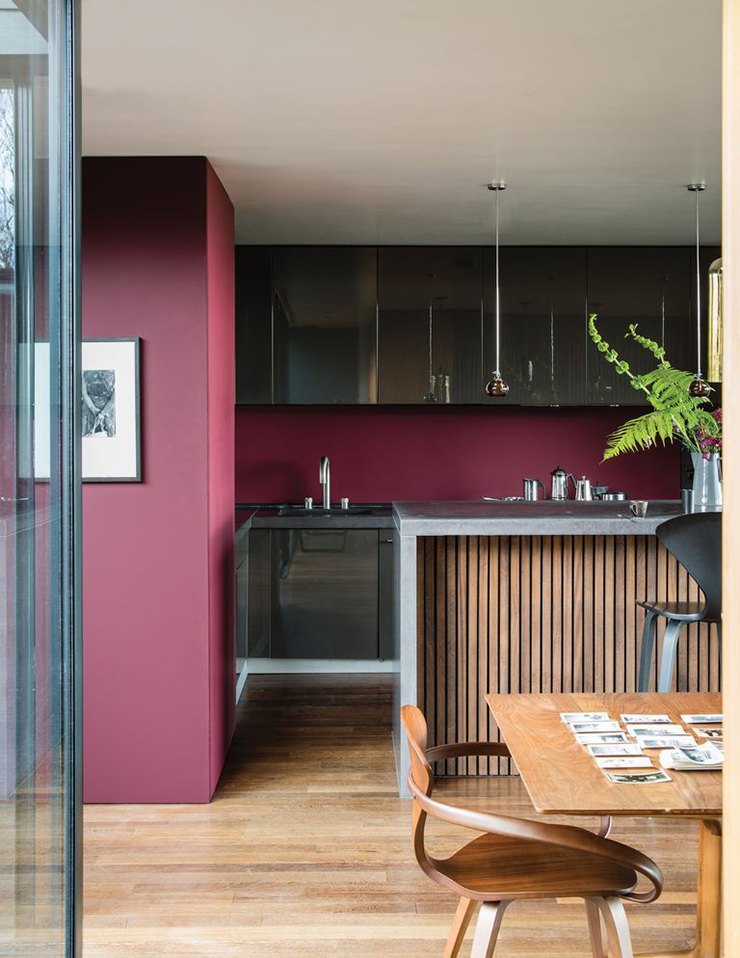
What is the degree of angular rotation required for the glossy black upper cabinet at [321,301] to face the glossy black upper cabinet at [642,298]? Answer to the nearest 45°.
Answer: approximately 90° to its left

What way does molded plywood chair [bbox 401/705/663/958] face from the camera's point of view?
to the viewer's right

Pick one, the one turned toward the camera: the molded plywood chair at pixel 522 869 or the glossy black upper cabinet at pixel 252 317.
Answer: the glossy black upper cabinet

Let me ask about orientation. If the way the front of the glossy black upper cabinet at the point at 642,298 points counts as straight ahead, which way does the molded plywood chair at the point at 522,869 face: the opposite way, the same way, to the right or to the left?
to the left

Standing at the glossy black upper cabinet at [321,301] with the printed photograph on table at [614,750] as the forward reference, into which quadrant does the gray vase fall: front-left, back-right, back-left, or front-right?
front-left

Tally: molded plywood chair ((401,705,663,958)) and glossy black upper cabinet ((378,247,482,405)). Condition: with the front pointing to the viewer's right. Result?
1

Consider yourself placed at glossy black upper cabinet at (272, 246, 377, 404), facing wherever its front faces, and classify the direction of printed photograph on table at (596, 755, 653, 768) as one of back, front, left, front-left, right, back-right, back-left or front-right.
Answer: front

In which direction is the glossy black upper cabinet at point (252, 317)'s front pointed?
toward the camera

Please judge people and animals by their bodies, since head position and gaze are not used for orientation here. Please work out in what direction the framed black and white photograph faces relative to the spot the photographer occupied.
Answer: facing the viewer

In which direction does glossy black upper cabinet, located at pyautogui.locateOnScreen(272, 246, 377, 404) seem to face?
toward the camera

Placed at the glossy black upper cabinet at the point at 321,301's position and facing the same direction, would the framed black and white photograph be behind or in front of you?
in front

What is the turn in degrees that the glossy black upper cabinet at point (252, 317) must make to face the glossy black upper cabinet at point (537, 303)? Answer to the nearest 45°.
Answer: approximately 90° to its left

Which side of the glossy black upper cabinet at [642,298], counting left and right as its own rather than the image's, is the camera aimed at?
front

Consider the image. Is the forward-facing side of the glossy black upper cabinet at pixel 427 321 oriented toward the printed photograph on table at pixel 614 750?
yes
